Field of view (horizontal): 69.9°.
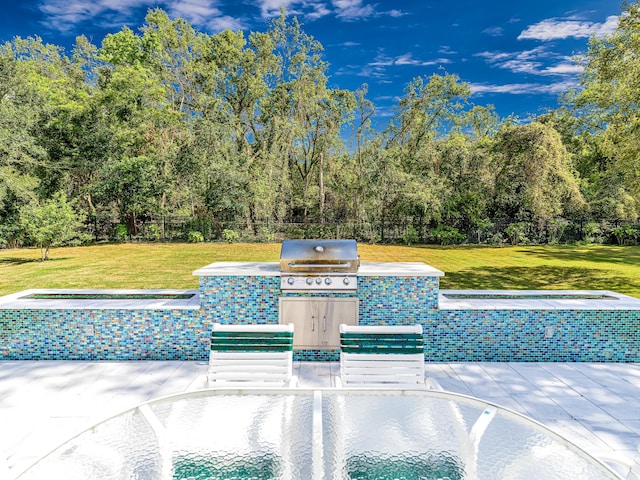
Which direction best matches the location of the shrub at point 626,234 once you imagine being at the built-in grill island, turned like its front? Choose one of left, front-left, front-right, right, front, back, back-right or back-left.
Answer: back-left

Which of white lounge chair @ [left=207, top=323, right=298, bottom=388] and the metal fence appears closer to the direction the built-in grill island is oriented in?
the white lounge chair

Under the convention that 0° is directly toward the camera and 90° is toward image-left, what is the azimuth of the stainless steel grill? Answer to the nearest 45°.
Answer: approximately 0°

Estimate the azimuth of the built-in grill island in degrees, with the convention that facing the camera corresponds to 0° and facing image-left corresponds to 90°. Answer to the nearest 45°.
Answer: approximately 0°
